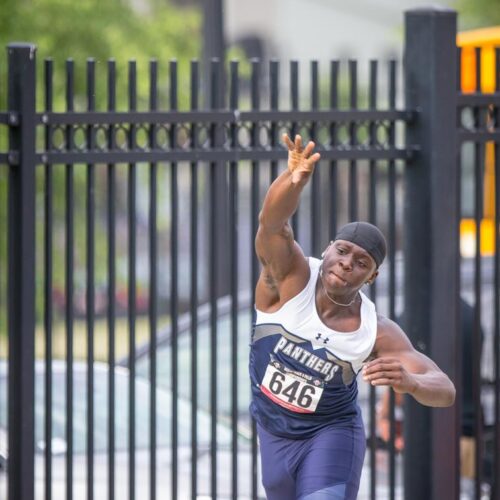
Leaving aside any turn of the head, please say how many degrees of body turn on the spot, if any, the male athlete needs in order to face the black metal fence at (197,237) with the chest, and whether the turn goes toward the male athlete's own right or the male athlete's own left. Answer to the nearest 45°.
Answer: approximately 135° to the male athlete's own right

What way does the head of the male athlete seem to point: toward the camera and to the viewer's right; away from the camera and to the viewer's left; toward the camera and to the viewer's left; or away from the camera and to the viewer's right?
toward the camera and to the viewer's left

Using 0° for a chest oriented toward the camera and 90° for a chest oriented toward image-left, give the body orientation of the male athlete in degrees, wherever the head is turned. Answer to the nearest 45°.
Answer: approximately 0°
